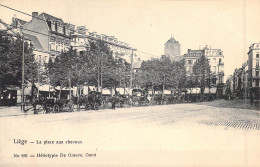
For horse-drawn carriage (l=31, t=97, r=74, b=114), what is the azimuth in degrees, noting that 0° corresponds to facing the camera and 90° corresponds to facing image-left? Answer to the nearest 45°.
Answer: approximately 90°

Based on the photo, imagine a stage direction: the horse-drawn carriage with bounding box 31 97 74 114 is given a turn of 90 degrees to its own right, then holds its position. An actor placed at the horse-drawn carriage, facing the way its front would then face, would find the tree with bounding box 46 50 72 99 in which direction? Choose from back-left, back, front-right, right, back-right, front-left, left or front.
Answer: front
